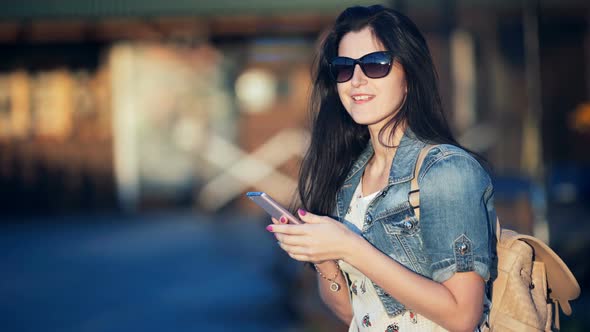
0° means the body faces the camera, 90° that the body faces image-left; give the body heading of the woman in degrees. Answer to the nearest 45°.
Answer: approximately 45°

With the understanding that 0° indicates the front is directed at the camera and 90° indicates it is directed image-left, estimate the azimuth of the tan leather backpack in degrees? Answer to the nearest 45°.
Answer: approximately 270°
